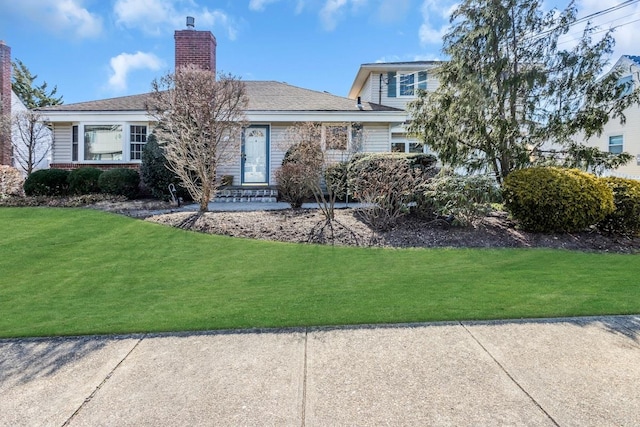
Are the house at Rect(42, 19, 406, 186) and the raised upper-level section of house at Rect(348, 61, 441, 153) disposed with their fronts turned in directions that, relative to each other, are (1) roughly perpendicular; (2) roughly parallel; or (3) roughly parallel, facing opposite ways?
roughly parallel

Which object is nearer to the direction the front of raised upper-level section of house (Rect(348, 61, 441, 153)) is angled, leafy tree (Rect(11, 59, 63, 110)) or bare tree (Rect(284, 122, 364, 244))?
the bare tree

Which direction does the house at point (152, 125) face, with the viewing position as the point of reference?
facing the viewer

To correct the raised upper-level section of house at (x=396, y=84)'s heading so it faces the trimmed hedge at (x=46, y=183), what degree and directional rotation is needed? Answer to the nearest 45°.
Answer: approximately 45° to its right

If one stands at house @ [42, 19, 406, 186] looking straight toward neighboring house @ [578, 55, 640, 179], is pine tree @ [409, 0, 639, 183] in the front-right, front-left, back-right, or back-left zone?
front-right

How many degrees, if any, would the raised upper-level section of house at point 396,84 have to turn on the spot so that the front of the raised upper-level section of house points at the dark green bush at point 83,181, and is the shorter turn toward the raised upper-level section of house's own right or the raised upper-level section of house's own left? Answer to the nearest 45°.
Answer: approximately 45° to the raised upper-level section of house's own right

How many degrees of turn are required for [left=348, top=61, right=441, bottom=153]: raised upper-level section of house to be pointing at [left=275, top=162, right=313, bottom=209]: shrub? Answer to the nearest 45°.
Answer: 0° — it already faces it

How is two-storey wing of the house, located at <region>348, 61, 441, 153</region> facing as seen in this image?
toward the camera

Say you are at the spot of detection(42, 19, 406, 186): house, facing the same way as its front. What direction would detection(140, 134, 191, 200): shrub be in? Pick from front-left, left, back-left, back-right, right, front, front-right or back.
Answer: front

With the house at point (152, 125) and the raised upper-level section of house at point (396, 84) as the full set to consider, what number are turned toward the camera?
2
